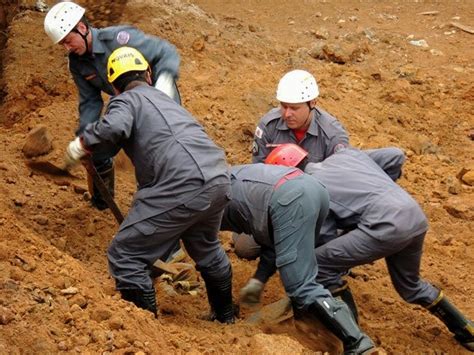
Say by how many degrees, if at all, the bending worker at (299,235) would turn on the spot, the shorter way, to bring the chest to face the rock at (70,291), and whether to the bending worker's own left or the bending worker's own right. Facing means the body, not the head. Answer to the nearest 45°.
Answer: approximately 90° to the bending worker's own left

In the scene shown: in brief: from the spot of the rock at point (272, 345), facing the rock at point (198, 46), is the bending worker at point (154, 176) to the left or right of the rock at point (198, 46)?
left

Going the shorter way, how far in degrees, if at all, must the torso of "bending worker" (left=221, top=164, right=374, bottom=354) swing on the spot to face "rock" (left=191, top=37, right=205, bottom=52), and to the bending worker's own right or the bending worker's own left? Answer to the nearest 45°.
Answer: approximately 45° to the bending worker's own right

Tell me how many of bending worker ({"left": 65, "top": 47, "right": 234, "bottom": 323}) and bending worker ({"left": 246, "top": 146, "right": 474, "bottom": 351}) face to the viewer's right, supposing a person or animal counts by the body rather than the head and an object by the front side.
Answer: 0

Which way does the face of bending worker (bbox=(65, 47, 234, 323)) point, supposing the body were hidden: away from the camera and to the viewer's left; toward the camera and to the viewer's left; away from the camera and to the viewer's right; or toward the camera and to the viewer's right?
away from the camera and to the viewer's left

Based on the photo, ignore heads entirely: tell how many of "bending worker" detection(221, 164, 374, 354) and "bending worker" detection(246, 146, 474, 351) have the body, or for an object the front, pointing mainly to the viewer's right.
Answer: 0

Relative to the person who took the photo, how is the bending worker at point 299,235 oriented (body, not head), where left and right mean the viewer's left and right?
facing away from the viewer and to the left of the viewer

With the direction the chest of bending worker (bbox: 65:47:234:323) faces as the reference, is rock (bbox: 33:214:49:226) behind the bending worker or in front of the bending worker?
in front

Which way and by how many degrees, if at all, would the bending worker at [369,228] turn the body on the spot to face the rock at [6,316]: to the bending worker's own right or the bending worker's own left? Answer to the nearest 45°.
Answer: approximately 90° to the bending worker's own left
